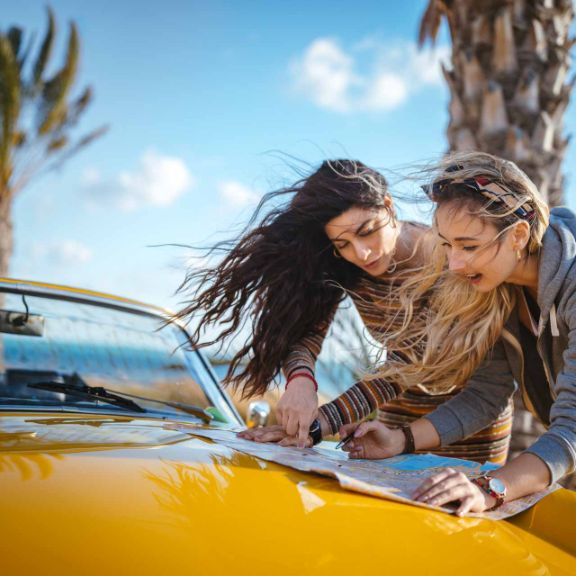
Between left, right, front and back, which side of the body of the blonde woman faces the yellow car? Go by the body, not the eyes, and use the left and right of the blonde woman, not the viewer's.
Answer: front

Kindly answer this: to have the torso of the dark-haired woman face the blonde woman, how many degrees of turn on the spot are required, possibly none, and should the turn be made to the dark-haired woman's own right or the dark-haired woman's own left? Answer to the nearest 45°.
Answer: approximately 90° to the dark-haired woman's own left

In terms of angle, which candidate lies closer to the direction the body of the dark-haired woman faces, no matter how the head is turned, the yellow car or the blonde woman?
the yellow car

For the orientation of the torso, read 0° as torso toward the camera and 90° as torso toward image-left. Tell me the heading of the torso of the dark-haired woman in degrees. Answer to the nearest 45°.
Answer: approximately 45°

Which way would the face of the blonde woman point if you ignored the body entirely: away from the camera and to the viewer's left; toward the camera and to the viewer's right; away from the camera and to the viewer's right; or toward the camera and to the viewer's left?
toward the camera and to the viewer's left

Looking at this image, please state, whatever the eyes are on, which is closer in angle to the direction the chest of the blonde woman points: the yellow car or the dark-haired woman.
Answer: the yellow car

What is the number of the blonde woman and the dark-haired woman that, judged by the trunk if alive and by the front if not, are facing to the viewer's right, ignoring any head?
0

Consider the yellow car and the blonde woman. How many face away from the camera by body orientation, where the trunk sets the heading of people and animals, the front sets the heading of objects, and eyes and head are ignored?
0

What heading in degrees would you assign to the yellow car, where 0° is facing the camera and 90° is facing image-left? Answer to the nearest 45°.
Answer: approximately 315°

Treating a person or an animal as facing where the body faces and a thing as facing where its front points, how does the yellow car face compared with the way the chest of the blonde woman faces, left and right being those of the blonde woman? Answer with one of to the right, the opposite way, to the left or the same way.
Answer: to the left
